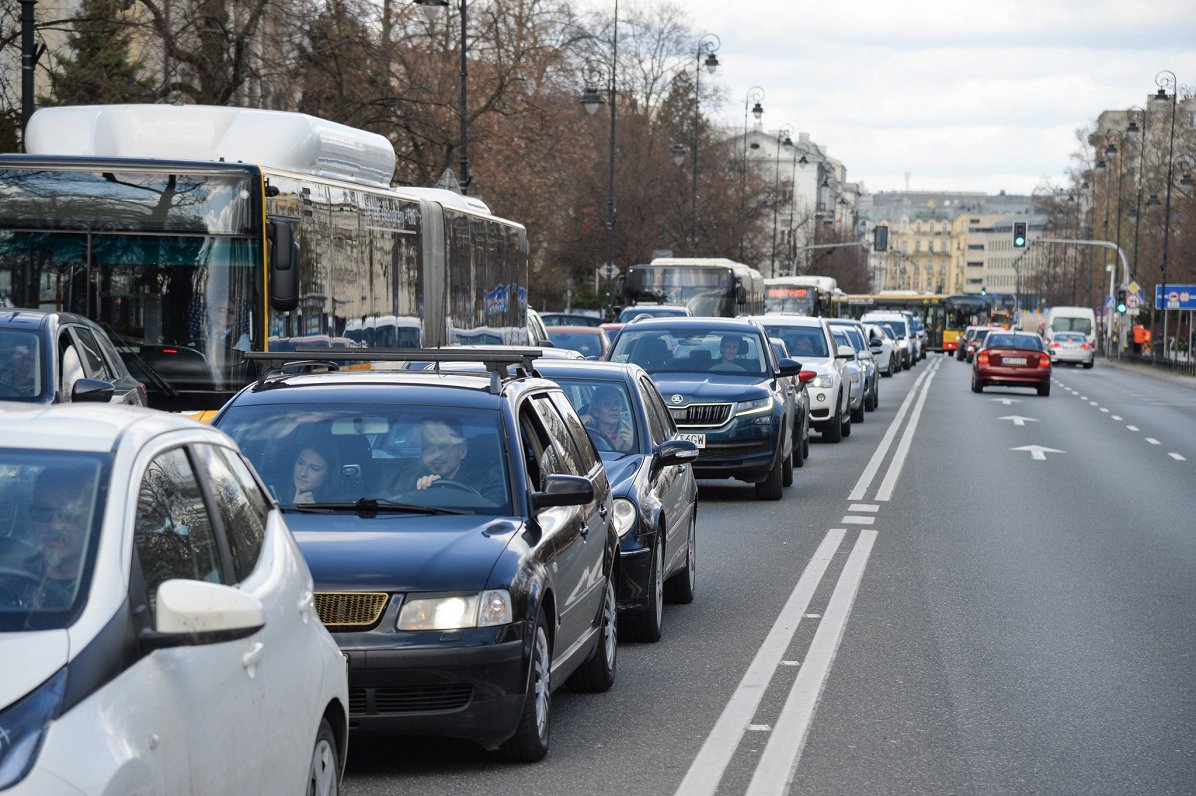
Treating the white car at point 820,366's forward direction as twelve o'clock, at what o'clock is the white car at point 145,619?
the white car at point 145,619 is roughly at 12 o'clock from the white car at point 820,366.

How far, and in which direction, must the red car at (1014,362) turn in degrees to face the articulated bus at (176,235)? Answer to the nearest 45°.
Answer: approximately 180°

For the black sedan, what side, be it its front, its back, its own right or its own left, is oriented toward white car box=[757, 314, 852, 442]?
back

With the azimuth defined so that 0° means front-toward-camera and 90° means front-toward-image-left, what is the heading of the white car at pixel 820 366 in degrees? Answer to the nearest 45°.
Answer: approximately 0°

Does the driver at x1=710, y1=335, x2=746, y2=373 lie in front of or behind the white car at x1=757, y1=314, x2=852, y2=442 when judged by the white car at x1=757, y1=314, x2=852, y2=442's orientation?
in front

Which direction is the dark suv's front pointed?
toward the camera

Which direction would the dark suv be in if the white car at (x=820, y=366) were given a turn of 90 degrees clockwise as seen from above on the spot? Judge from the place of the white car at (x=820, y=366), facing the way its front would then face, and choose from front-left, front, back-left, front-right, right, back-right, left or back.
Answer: left

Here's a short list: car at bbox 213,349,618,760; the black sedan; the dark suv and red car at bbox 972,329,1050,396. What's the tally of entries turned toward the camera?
3

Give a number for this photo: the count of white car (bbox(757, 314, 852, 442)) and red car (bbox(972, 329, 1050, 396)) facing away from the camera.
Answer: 1

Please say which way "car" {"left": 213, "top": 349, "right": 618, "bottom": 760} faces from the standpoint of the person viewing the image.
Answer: facing the viewer

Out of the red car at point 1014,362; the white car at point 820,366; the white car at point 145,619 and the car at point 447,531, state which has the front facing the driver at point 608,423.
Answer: the white car at point 820,366

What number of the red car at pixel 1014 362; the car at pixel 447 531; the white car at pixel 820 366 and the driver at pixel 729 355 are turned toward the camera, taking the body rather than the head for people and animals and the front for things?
3

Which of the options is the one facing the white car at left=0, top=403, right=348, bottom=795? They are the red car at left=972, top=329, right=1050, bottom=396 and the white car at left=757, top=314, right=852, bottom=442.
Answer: the white car at left=757, top=314, right=852, bottom=442

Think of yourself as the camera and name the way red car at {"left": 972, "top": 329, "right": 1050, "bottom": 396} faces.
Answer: facing away from the viewer

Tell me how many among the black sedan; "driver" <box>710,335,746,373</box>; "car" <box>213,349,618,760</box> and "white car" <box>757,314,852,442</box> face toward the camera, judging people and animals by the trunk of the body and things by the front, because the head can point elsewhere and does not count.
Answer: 4

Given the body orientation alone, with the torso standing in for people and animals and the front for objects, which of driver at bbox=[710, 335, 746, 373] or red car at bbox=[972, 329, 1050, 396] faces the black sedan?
the driver

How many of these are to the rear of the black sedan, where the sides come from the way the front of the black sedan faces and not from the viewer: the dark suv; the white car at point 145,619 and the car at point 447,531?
1
